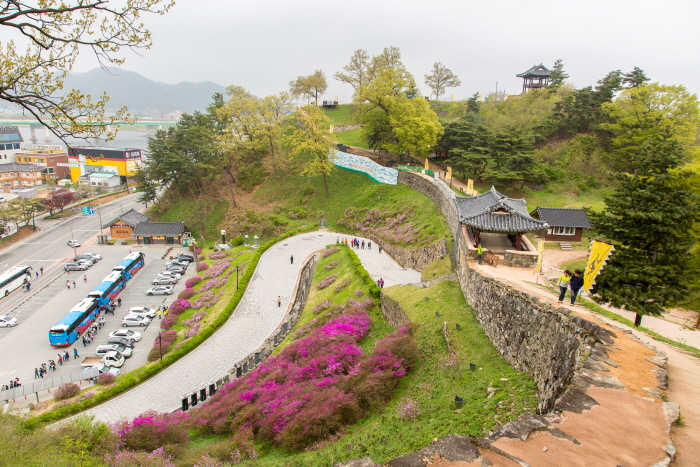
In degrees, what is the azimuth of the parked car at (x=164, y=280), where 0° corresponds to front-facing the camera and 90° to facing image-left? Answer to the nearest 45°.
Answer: approximately 90°

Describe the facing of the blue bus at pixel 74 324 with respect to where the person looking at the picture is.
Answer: facing away from the viewer and to the right of the viewer

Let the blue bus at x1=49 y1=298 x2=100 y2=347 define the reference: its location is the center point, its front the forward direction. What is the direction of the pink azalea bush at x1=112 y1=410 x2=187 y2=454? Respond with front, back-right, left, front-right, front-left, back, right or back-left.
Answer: back-right

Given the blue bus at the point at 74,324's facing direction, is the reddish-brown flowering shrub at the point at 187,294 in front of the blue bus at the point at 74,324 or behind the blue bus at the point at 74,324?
in front
